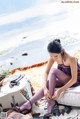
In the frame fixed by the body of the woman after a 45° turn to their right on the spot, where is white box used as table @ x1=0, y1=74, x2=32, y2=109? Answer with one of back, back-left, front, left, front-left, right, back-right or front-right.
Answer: front

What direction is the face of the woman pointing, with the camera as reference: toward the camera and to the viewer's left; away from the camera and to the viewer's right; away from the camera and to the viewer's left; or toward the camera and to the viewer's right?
toward the camera and to the viewer's left

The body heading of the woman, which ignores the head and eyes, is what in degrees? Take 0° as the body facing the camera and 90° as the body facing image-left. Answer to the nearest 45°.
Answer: approximately 45°
